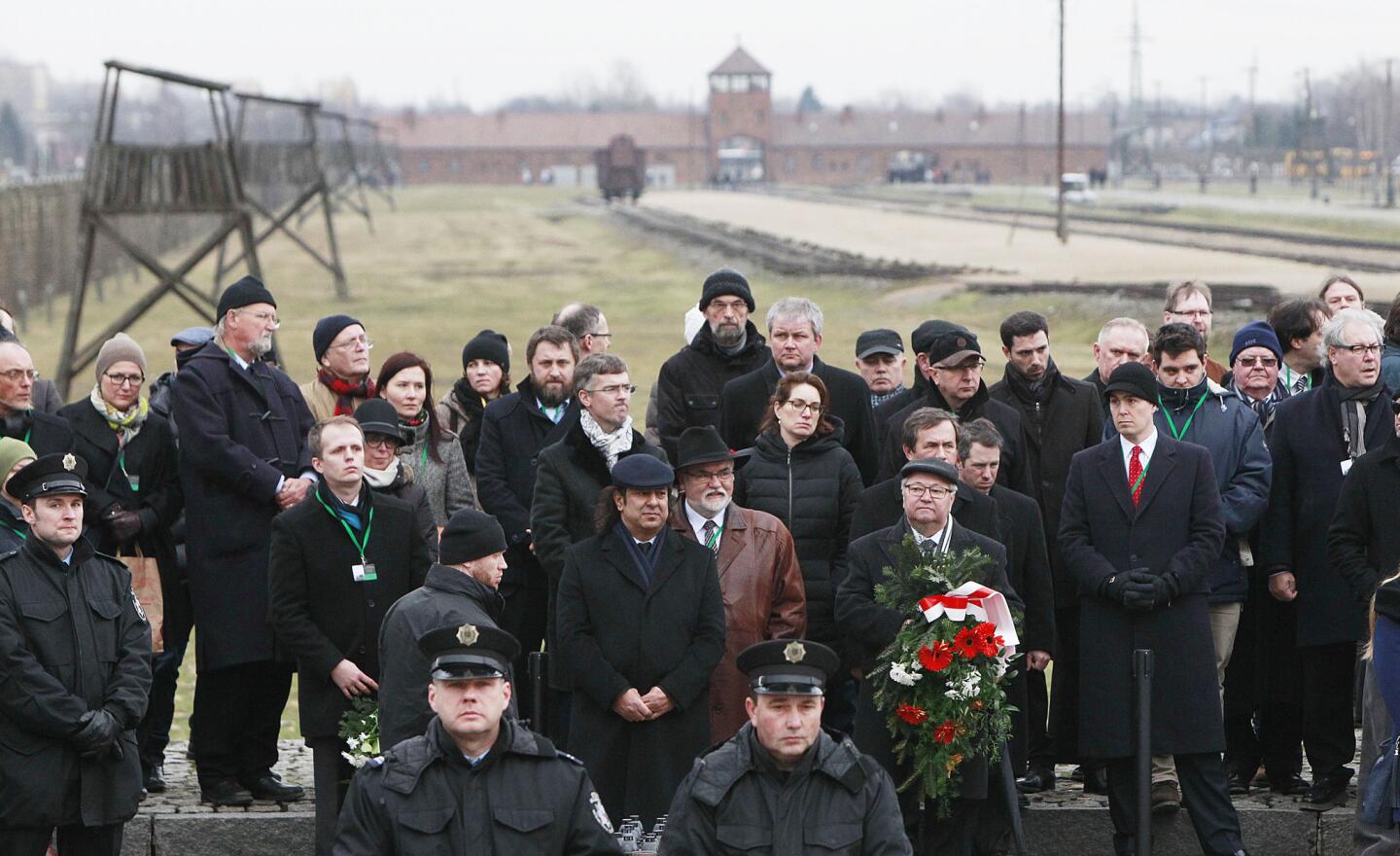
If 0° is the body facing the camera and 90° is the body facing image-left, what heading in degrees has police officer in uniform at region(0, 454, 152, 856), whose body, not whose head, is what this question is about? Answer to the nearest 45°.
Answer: approximately 315°

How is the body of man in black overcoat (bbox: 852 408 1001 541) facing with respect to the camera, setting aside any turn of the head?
toward the camera

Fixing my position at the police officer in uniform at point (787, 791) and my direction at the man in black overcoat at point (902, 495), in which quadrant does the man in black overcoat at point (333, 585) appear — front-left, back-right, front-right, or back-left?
front-left

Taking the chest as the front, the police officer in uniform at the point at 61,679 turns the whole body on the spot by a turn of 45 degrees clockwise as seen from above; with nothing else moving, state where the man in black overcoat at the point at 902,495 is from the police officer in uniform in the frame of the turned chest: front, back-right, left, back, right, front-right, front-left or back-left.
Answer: left

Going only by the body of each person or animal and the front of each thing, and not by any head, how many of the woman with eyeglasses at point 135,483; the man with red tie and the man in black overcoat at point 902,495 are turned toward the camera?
3

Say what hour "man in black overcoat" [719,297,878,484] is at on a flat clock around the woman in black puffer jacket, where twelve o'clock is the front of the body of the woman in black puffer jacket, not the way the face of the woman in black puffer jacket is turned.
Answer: The man in black overcoat is roughly at 6 o'clock from the woman in black puffer jacket.

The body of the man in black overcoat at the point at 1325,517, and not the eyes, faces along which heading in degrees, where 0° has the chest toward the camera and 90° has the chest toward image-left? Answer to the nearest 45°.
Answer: approximately 315°

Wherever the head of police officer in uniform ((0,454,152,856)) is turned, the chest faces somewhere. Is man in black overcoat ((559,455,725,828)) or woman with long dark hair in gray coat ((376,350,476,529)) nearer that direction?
the man in black overcoat

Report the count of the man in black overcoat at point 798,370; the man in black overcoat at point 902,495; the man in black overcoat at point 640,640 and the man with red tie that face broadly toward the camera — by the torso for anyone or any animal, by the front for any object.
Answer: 4

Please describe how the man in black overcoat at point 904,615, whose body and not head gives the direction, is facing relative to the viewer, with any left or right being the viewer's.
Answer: facing the viewer

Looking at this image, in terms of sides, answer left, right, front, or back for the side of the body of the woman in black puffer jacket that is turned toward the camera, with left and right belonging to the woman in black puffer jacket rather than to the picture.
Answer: front

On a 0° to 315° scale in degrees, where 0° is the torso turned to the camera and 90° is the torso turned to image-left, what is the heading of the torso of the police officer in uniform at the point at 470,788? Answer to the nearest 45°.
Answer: approximately 0°
